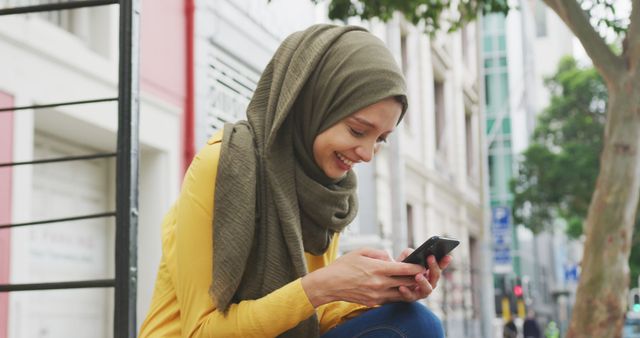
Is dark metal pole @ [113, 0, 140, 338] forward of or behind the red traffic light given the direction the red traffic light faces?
forward

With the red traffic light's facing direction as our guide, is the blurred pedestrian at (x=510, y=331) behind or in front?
in front

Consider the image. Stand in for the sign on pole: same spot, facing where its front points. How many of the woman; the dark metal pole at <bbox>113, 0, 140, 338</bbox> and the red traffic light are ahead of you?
2

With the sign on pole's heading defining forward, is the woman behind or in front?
in front

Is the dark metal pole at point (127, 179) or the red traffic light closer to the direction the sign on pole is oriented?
the dark metal pole

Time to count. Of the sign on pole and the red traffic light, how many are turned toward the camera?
2

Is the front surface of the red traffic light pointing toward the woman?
yes

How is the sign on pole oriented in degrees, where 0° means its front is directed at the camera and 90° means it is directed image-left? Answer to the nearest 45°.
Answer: approximately 0°
